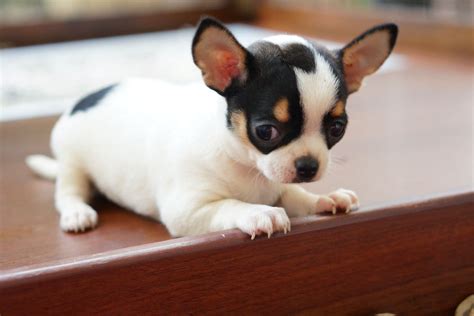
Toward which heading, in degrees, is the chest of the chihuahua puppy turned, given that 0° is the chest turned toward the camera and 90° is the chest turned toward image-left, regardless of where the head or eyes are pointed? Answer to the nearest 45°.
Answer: approximately 315°
